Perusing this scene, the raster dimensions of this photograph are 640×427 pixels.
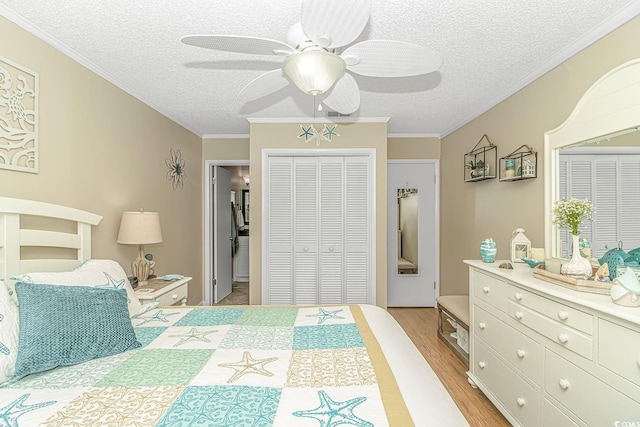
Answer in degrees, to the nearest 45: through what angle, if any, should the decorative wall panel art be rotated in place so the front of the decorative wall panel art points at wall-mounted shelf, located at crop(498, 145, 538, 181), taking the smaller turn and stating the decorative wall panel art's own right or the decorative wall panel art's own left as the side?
0° — it already faces it

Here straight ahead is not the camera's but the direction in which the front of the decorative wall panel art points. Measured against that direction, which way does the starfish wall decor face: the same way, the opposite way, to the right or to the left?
to the right

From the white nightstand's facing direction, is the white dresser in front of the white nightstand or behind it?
in front

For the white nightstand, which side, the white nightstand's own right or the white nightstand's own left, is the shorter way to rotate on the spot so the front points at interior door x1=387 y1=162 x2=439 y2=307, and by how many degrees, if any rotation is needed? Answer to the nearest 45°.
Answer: approximately 45° to the white nightstand's own left

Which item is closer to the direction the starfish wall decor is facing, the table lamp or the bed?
the bed

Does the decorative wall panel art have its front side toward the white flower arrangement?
yes

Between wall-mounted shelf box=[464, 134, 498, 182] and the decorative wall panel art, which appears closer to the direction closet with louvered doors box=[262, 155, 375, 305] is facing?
the decorative wall panel art

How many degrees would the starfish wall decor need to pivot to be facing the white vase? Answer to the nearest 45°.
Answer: approximately 45° to its left

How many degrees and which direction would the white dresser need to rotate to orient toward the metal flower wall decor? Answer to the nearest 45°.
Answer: approximately 45° to its right

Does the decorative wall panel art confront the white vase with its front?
yes

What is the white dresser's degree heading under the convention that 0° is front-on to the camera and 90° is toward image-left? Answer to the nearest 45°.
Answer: approximately 45°
